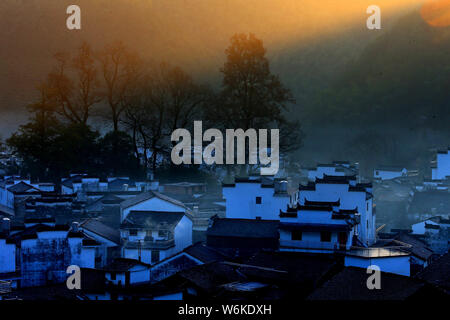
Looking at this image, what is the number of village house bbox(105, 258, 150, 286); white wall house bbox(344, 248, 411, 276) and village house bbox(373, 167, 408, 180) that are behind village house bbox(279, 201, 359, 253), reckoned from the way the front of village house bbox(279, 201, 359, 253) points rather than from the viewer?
1

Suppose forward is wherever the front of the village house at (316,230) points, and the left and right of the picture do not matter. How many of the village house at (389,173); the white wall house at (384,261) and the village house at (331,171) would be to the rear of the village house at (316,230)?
2

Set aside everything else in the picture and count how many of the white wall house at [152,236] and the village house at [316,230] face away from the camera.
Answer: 0

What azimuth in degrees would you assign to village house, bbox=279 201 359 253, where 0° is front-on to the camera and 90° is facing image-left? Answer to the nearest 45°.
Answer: approximately 0°

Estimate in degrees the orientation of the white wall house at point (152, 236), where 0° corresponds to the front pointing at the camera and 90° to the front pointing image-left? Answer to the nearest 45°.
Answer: approximately 45°

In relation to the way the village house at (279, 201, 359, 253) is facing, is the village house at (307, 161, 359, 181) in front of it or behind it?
behind

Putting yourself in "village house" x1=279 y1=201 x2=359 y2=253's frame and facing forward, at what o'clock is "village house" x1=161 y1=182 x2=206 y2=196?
"village house" x1=161 y1=182 x2=206 y2=196 is roughly at 5 o'clock from "village house" x1=279 y1=201 x2=359 y2=253.

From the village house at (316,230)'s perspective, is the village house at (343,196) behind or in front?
behind

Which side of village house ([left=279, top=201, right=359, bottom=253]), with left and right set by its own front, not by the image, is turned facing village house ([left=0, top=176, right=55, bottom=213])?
right

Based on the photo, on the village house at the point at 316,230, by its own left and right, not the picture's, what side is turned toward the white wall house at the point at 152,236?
right

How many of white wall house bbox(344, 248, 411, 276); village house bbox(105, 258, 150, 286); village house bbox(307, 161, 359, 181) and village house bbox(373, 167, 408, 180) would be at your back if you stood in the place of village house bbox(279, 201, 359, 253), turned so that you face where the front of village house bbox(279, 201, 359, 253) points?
2

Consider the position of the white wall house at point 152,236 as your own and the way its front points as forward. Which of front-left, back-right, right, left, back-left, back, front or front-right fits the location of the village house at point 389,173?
back
